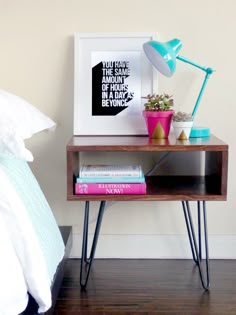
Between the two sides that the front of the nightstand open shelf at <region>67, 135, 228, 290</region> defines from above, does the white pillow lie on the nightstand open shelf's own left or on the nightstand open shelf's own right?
on the nightstand open shelf's own right

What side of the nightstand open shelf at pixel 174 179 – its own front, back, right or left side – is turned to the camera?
front

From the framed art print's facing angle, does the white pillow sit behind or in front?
in front
